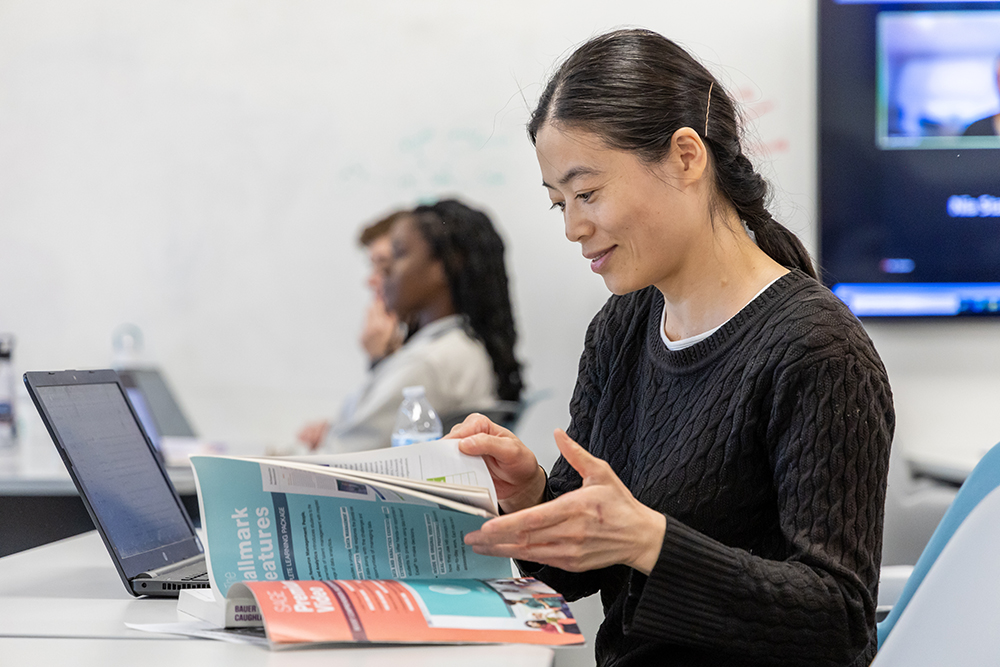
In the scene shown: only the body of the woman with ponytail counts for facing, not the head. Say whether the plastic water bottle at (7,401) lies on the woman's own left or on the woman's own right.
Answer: on the woman's own right

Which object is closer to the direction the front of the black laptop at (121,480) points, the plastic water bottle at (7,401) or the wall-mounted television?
the wall-mounted television

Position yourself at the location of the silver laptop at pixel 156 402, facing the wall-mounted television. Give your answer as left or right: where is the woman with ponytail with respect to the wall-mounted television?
right

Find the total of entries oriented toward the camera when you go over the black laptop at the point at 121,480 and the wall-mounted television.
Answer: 1

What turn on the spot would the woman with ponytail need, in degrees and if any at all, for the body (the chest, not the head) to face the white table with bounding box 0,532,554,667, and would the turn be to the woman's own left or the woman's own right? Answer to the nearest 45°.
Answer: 0° — they already face it

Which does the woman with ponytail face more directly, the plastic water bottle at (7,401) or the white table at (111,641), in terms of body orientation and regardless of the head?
the white table

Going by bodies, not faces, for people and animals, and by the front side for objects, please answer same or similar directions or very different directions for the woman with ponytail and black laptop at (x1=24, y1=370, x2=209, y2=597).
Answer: very different directions

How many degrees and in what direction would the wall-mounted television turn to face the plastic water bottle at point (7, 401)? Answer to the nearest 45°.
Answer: approximately 45° to its right

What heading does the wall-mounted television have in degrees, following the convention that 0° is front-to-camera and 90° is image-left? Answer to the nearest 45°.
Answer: approximately 0°

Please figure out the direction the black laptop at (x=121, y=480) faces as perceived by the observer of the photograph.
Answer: facing to the right of the viewer

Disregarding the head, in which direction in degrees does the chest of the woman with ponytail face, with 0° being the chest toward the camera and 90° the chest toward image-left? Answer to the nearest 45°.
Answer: approximately 45°

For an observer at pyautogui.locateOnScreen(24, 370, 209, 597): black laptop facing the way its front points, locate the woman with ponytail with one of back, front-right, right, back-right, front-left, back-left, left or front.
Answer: front-right
